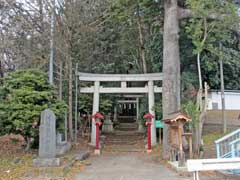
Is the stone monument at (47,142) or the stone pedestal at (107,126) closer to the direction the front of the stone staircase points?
the stone monument

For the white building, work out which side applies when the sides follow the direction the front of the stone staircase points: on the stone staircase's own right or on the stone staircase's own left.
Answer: on the stone staircase's own left

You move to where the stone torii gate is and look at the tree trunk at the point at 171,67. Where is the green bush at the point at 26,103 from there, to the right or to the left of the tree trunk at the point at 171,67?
right

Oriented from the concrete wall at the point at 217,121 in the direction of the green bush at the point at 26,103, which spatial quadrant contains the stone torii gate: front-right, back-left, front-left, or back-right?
front-right

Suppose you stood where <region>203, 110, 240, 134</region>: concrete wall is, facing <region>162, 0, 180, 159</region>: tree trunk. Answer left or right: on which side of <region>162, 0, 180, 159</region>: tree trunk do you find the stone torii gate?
right

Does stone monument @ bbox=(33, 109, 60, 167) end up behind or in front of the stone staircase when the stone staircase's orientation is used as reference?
in front

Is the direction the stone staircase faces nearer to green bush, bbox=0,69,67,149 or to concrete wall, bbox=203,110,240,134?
the green bush

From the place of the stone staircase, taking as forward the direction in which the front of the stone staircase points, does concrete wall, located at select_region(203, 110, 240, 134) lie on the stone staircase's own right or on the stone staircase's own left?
on the stone staircase's own left

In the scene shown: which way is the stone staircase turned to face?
toward the camera
